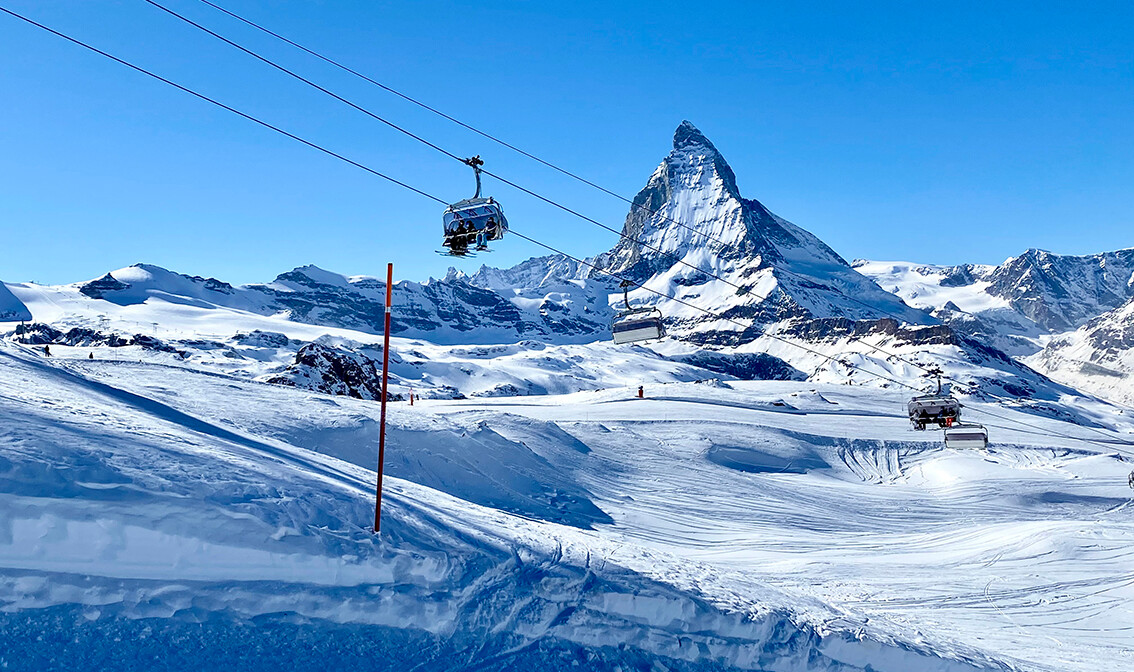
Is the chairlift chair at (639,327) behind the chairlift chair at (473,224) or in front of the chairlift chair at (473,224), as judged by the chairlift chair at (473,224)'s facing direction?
behind

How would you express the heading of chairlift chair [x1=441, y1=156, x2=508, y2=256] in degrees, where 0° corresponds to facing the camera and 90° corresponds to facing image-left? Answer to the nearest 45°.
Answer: approximately 45°

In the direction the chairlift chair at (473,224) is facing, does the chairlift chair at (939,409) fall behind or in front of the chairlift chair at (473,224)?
behind
